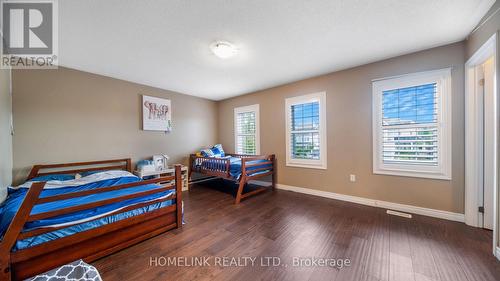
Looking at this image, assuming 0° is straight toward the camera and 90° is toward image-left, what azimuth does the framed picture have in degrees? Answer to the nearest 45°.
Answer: approximately 315°

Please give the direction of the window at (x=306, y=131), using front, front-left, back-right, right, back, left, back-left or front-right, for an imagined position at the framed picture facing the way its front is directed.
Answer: front

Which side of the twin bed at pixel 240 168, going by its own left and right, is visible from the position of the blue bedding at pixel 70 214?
right

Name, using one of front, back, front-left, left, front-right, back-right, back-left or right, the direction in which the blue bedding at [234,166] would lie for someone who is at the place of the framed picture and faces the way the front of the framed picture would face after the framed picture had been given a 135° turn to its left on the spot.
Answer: back-right

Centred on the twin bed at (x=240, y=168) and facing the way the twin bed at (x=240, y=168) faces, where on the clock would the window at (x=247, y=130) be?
The window is roughly at 8 o'clock from the twin bed.

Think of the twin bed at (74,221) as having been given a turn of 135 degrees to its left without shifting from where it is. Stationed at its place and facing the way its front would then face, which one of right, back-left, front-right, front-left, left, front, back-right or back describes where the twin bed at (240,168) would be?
right

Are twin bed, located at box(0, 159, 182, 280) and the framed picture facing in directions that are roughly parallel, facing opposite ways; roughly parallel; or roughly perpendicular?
roughly parallel

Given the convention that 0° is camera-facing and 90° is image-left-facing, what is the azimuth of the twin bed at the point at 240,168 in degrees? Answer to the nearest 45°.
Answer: approximately 315°

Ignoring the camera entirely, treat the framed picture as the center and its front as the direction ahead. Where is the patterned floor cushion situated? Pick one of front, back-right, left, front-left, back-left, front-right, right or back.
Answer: front-right

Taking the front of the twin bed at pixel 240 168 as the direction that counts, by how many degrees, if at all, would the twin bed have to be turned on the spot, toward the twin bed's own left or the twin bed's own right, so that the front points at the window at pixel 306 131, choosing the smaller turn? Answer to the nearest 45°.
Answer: approximately 45° to the twin bed's own left

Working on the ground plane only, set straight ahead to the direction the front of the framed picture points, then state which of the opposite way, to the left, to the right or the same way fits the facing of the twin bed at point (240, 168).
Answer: the same way

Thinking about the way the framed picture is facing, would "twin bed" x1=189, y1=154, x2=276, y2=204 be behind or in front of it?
in front

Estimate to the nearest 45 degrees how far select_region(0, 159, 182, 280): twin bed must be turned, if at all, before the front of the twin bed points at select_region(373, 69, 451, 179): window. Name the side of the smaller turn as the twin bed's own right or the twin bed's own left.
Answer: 0° — it already faces it

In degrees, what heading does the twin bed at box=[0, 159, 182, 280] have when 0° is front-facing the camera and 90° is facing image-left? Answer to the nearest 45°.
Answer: approximately 315°

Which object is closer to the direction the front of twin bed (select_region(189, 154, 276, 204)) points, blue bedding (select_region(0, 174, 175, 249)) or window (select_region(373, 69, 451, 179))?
the window

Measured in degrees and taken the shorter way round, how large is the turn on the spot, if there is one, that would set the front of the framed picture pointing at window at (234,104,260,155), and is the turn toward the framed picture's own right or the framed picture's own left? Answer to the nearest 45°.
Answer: approximately 45° to the framed picture's own left
